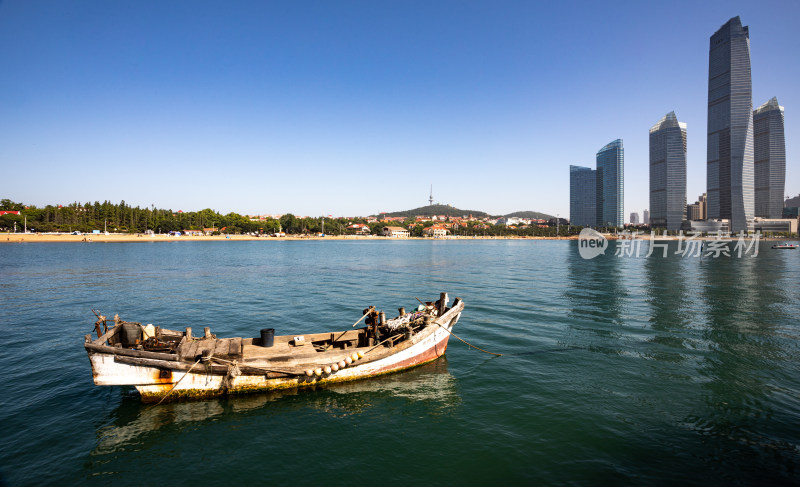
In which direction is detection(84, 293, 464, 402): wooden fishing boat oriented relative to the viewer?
to the viewer's right
